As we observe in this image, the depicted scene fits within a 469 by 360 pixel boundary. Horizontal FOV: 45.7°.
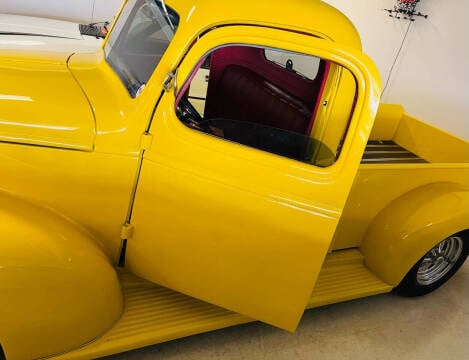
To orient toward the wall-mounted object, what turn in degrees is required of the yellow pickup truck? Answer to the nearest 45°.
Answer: approximately 135° to its right

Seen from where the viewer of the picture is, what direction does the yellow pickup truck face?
facing the viewer and to the left of the viewer
